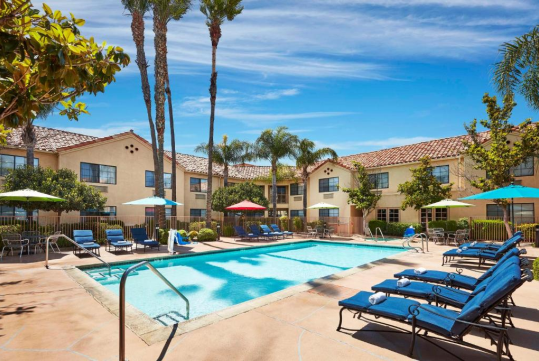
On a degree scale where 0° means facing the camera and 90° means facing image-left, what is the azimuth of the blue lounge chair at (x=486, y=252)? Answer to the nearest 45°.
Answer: approximately 90°

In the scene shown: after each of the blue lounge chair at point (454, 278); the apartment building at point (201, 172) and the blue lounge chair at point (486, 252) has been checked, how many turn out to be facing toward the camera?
1

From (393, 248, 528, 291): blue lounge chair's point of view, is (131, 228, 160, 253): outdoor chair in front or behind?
in front

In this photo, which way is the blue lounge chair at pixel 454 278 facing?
to the viewer's left

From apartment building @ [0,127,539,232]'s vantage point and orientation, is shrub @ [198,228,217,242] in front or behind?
in front

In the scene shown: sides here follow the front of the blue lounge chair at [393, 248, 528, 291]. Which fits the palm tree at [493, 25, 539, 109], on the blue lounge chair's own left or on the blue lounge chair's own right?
on the blue lounge chair's own right
